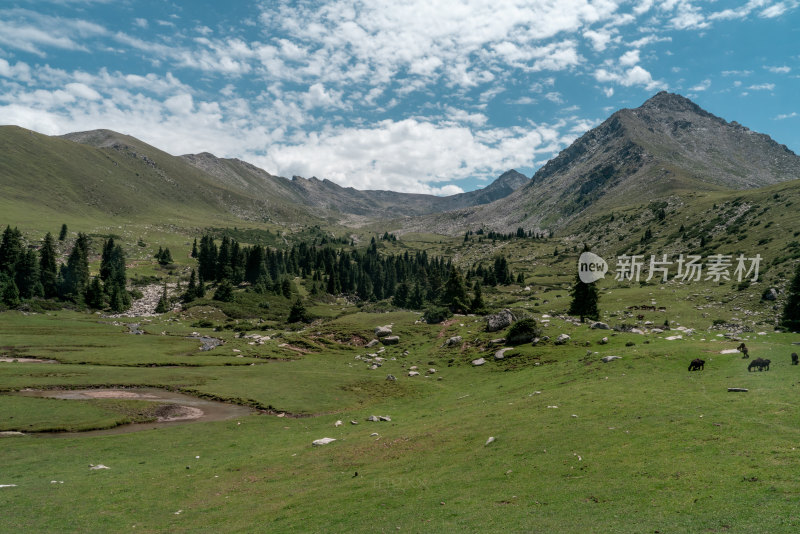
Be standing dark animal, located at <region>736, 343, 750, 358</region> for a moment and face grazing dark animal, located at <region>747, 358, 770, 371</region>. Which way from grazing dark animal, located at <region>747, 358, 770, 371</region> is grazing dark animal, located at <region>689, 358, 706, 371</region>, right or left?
right

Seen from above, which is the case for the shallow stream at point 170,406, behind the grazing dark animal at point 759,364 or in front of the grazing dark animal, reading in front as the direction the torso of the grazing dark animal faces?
in front

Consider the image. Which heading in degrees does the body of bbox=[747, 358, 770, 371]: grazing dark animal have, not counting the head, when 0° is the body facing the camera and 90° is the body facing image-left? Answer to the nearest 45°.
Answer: approximately 90°

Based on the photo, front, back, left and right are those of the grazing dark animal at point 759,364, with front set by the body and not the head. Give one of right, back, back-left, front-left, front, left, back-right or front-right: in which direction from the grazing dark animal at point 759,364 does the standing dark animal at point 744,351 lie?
right

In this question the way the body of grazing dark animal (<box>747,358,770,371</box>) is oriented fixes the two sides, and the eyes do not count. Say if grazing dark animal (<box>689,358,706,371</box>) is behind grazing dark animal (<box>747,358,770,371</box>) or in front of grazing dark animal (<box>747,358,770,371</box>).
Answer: in front
